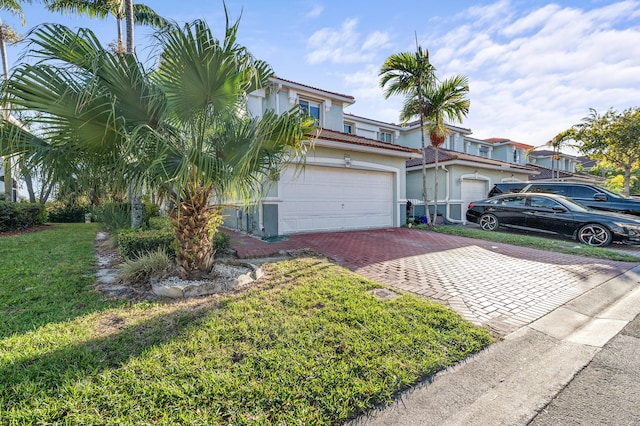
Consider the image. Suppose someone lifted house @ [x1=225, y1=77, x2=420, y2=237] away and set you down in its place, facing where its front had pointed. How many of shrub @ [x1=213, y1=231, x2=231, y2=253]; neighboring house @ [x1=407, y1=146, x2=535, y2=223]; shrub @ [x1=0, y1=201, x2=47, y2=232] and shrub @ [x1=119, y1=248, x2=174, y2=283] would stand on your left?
1

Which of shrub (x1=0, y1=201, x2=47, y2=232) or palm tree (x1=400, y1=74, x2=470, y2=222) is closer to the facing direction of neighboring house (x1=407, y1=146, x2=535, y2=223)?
the palm tree

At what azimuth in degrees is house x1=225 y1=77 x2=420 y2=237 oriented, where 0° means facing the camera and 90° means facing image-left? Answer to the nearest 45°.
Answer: approximately 315°

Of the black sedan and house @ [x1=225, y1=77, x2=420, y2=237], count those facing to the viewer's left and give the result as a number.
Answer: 0

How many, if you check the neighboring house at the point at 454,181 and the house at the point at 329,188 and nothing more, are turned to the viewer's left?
0

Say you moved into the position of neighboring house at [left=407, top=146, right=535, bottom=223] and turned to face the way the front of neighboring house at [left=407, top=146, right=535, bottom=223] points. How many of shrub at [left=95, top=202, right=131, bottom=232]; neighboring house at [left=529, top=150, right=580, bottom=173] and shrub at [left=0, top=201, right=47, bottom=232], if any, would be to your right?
2

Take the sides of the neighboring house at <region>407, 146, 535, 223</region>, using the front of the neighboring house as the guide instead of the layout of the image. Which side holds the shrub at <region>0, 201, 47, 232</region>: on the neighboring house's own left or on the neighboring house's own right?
on the neighboring house's own right

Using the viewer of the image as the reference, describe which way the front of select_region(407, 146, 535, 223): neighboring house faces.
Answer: facing the viewer and to the right of the viewer

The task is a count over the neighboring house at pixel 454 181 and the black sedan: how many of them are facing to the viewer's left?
0

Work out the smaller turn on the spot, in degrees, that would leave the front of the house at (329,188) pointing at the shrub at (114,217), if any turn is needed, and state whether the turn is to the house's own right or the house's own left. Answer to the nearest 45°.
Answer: approximately 135° to the house's own right

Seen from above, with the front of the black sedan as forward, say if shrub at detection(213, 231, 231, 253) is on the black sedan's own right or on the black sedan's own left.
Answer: on the black sedan's own right

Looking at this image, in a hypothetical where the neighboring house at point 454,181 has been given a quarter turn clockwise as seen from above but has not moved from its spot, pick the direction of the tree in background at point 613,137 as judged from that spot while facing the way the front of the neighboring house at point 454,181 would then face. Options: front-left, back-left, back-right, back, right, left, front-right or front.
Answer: back

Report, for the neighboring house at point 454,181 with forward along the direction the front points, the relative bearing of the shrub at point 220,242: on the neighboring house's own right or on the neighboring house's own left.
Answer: on the neighboring house's own right
